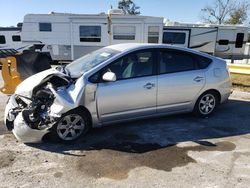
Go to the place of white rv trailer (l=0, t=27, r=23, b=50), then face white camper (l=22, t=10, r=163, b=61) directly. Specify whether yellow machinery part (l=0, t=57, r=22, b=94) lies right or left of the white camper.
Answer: right

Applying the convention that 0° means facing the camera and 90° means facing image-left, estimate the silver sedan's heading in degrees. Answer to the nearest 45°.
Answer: approximately 45°

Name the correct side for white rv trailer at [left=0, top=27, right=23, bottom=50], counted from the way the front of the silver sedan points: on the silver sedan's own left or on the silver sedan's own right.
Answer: on the silver sedan's own right

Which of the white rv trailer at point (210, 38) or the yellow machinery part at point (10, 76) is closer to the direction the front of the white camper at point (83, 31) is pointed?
the yellow machinery part

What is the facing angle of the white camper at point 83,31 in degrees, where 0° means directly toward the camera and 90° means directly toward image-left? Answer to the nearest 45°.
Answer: approximately 90°

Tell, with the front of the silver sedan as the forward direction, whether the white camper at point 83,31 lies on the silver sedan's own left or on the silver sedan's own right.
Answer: on the silver sedan's own right
